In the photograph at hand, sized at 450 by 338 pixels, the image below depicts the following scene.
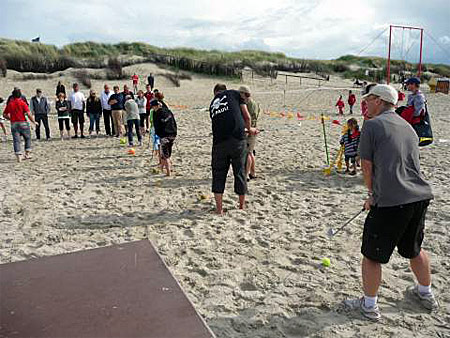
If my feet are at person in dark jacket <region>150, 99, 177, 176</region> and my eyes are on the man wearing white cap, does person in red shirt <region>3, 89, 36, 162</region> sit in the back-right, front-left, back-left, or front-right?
back-right

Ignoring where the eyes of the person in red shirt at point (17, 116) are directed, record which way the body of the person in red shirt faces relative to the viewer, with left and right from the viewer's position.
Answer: facing away from the viewer

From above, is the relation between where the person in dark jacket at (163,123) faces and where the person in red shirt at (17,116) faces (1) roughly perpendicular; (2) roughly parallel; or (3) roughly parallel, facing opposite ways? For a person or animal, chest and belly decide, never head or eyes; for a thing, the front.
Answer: roughly perpendicular
